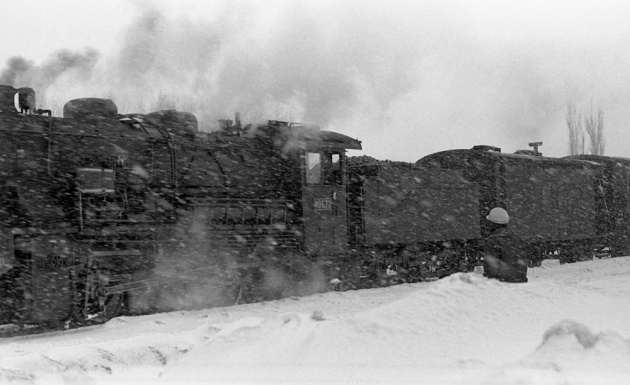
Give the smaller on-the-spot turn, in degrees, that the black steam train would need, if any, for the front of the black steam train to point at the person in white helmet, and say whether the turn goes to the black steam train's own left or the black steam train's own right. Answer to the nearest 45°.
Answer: approximately 90° to the black steam train's own left

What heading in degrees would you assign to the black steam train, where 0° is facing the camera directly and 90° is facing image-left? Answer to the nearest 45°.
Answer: approximately 45°

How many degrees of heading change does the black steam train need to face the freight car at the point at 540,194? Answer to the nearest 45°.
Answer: approximately 180°

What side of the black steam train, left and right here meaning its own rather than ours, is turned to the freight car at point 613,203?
back
